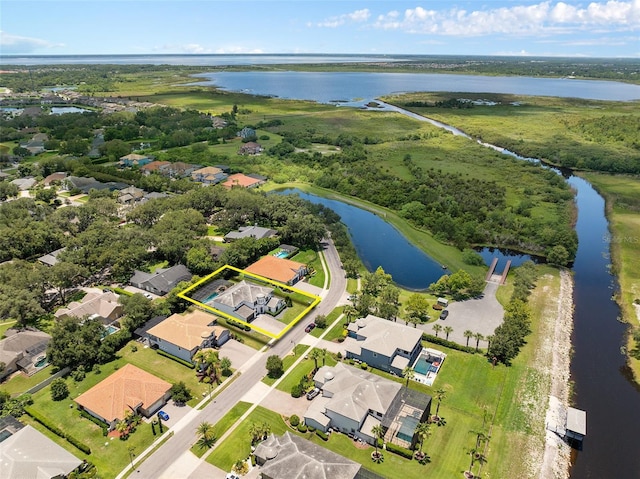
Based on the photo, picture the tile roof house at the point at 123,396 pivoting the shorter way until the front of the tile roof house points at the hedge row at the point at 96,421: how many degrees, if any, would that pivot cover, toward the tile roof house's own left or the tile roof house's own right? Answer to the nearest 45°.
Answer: approximately 135° to the tile roof house's own right

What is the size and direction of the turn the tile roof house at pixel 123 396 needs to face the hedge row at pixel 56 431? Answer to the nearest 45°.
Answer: approximately 135° to its right

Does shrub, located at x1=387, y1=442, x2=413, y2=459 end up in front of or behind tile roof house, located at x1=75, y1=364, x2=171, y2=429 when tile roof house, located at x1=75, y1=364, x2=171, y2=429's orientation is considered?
in front

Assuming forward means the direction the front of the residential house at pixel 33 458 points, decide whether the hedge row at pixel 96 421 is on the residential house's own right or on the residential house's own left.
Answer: on the residential house's own left

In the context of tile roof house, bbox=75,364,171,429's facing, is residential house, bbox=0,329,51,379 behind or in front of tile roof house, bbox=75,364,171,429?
behind

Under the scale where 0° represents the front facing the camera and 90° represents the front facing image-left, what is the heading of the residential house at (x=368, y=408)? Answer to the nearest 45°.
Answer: approximately 135°

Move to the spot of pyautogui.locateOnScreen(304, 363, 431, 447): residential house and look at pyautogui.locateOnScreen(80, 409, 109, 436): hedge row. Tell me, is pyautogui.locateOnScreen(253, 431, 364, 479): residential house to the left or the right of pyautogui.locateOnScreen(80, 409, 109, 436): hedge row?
left

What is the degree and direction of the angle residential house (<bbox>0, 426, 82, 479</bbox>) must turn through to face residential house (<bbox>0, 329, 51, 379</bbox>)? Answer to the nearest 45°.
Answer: approximately 135° to its left

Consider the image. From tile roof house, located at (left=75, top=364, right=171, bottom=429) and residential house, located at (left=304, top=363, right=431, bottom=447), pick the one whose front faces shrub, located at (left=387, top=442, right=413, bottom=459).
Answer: the tile roof house

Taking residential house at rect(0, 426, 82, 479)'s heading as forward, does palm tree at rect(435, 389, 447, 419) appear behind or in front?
in front

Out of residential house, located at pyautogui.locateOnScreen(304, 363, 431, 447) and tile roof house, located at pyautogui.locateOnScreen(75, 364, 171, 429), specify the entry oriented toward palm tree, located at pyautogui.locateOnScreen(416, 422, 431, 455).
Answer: the tile roof house

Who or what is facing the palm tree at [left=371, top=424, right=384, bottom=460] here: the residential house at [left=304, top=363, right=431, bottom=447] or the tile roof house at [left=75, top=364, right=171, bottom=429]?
the tile roof house

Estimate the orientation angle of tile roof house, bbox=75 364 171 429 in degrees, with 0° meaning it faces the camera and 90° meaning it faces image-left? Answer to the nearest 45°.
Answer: approximately 315°
